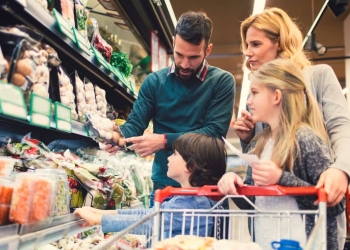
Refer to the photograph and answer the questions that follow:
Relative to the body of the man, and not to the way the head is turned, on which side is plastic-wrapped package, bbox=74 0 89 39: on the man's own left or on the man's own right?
on the man's own right

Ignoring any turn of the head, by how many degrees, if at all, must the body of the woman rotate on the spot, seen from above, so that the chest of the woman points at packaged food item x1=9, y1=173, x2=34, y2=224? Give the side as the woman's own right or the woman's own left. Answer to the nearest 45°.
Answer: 0° — they already face it

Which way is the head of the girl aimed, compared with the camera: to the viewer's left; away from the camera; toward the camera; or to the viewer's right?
to the viewer's left

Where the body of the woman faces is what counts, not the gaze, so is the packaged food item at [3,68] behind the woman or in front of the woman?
in front

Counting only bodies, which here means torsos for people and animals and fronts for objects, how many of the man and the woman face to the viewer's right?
0

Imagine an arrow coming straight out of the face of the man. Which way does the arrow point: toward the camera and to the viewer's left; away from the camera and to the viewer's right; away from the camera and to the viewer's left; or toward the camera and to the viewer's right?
toward the camera and to the viewer's left

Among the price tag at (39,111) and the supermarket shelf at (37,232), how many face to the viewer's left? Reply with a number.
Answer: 0

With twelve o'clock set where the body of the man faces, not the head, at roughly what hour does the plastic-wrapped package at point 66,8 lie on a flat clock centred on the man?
The plastic-wrapped package is roughly at 1 o'clock from the man.

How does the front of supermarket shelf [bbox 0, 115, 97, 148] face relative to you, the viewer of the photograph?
facing the viewer and to the right of the viewer

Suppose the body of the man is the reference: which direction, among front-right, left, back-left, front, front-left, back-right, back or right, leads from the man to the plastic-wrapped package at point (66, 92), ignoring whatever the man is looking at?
front-right

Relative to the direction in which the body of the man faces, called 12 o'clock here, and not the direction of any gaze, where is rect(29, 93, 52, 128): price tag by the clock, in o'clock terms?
The price tag is roughly at 12 o'clock from the man.

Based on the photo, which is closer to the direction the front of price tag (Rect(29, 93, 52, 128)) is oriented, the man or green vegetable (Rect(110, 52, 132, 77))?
the man
